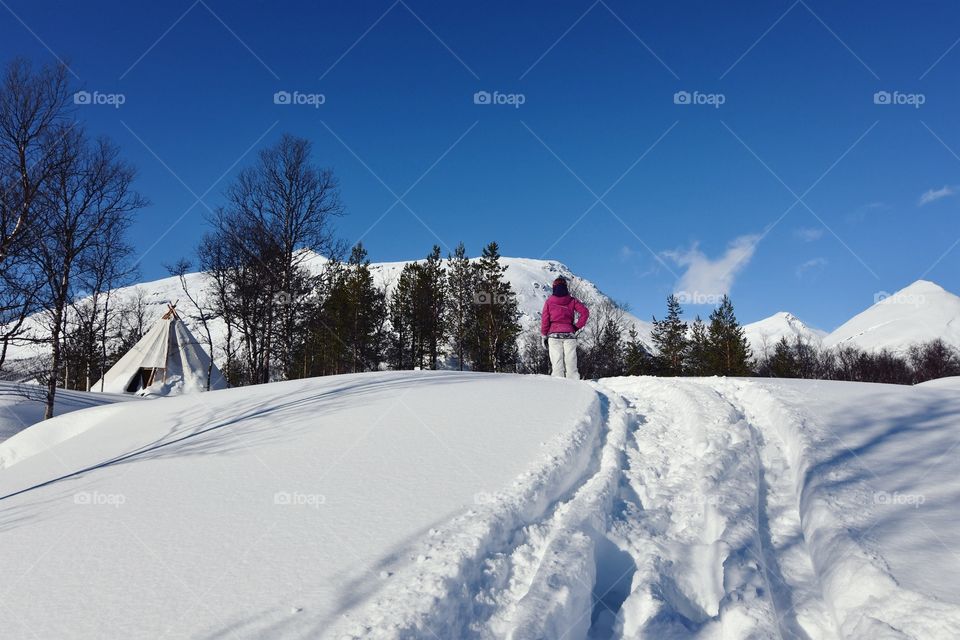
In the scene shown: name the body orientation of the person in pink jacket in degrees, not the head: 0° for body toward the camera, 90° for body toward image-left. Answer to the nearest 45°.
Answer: approximately 180°

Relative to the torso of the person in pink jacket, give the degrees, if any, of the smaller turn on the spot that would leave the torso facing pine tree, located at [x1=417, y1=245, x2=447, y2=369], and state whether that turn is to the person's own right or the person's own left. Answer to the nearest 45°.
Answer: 0° — they already face it

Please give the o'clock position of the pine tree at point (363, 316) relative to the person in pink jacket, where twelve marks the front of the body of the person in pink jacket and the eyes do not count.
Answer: The pine tree is roughly at 11 o'clock from the person in pink jacket.

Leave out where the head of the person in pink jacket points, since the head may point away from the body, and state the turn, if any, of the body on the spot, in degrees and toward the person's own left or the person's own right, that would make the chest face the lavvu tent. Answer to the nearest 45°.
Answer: approximately 45° to the person's own left

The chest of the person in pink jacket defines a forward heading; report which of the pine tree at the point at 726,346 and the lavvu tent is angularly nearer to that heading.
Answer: the pine tree

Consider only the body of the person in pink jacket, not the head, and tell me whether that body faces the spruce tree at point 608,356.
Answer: yes

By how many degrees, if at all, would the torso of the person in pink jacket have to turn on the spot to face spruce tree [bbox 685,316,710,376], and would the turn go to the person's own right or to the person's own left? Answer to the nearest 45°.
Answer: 0° — they already face it

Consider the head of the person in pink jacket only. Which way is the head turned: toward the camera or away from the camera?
away from the camera

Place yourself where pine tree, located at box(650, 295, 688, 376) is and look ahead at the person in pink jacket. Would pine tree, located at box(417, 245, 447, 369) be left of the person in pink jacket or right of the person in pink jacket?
right
